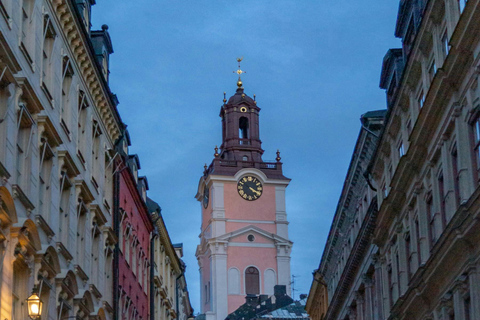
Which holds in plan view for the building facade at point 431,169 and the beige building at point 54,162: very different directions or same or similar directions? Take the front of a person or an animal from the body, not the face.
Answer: very different directions

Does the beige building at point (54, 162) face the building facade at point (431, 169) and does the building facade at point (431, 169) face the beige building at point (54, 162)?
yes

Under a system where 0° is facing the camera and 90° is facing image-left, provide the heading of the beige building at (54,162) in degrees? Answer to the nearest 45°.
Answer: approximately 270°

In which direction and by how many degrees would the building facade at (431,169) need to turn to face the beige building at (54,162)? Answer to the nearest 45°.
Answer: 0° — it already faces it

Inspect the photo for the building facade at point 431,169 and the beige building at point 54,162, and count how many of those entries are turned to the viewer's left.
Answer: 1

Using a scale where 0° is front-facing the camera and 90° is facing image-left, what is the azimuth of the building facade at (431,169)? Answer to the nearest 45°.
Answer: approximately 90°

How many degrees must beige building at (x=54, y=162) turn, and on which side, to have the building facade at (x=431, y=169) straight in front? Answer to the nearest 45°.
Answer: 0° — it already faces it
